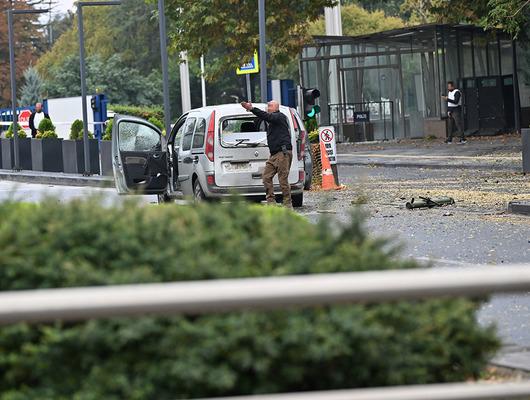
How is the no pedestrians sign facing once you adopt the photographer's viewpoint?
facing the viewer

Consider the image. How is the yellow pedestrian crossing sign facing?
toward the camera

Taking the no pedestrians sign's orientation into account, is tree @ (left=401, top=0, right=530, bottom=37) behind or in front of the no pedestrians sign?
behind

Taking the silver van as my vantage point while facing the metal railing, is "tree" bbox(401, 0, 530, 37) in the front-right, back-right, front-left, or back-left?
back-left

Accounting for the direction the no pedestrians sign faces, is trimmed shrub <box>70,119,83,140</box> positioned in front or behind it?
behind

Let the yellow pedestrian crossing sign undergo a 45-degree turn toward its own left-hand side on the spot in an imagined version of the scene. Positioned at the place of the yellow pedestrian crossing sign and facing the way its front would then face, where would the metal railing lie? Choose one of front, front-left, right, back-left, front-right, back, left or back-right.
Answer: front-right

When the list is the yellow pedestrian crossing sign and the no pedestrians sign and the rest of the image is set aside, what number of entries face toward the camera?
2

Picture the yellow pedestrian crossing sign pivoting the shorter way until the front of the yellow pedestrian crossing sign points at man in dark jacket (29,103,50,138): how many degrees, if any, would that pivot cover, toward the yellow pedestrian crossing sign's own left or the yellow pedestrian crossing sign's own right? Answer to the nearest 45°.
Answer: approximately 135° to the yellow pedestrian crossing sign's own right

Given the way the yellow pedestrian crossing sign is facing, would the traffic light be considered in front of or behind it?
in front

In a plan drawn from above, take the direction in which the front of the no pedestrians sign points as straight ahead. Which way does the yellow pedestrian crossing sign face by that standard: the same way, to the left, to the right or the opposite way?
the same way

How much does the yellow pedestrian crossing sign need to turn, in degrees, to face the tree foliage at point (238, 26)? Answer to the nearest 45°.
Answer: approximately 180°

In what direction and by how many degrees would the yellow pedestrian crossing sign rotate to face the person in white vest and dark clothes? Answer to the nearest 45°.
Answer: approximately 135° to its left

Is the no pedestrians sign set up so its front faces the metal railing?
yes

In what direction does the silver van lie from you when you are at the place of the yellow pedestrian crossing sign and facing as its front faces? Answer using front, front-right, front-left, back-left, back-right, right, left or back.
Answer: front
